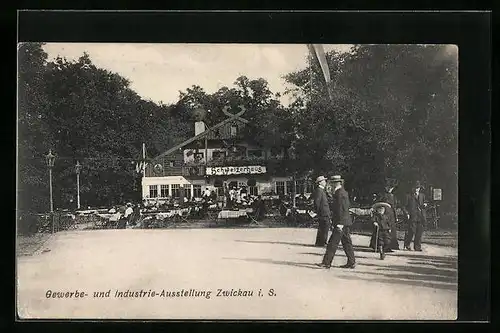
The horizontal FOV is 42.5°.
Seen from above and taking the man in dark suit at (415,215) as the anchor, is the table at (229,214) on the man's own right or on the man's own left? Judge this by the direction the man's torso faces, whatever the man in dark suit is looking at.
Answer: on the man's own right

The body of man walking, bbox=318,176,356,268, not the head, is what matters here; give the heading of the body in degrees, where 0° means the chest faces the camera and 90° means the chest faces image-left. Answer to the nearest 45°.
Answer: approximately 90°

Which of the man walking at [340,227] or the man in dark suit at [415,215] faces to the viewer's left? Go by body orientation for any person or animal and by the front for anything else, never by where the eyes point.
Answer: the man walking
